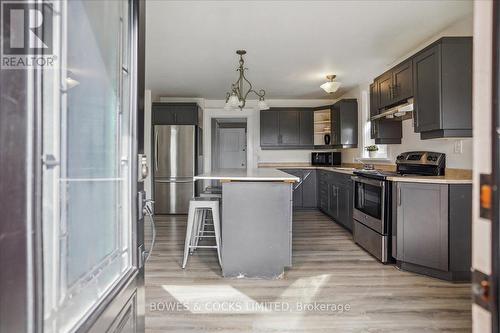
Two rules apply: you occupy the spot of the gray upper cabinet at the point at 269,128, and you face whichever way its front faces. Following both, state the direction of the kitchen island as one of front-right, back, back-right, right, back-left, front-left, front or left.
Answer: front

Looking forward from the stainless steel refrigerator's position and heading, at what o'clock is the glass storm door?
The glass storm door is roughly at 12 o'clock from the stainless steel refrigerator.

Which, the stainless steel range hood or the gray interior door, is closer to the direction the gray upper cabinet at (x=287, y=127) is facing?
the stainless steel range hood

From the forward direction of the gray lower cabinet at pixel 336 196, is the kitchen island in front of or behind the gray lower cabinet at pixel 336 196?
in front

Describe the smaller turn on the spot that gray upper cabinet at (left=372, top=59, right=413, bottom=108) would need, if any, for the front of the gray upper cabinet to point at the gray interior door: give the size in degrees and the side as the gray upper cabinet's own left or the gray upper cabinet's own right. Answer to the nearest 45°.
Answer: approximately 90° to the gray upper cabinet's own right

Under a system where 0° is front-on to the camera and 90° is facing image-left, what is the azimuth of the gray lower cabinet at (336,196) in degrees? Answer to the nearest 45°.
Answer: approximately 45°

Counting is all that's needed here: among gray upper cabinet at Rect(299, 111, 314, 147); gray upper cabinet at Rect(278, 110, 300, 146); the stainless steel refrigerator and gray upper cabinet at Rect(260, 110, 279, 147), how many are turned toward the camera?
4

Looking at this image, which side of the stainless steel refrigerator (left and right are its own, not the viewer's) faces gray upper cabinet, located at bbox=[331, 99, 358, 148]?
left

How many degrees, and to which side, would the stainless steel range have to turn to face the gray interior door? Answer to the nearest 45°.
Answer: approximately 90° to its right

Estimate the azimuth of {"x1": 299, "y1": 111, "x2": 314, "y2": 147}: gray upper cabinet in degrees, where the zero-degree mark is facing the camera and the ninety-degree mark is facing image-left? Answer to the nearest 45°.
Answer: approximately 0°

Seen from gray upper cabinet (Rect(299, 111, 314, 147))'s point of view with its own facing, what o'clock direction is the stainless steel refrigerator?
The stainless steel refrigerator is roughly at 2 o'clock from the gray upper cabinet.

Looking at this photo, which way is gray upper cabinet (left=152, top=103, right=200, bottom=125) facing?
toward the camera
